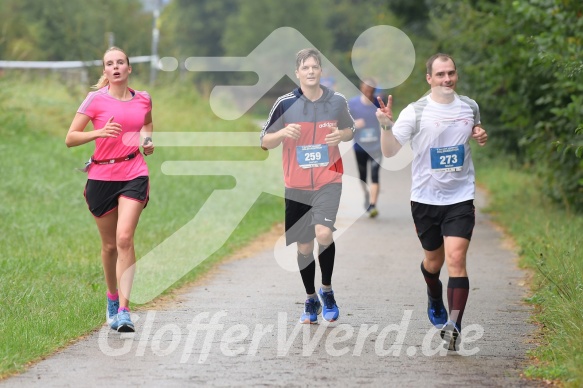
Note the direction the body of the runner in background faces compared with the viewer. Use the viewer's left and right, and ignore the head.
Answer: facing the viewer

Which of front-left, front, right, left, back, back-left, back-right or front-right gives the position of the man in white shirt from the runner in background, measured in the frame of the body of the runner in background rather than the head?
front

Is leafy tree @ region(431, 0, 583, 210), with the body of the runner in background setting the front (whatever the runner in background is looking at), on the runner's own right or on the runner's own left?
on the runner's own left

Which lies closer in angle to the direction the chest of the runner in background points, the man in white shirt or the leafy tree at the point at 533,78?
the man in white shirt
